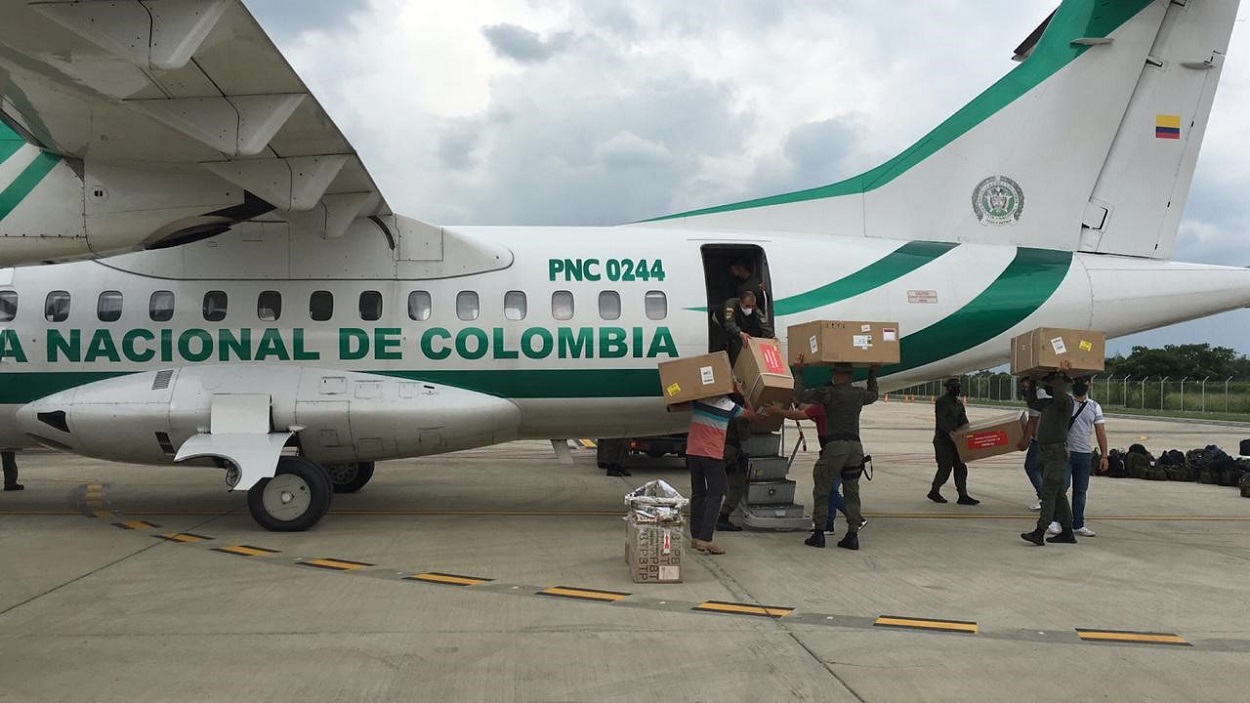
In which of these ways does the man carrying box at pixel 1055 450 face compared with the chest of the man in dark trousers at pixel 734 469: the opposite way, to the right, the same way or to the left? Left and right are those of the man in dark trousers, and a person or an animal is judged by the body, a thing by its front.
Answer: the opposite way

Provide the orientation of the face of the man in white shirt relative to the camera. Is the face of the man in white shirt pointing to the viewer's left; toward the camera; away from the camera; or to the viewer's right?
toward the camera

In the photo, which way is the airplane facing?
to the viewer's left

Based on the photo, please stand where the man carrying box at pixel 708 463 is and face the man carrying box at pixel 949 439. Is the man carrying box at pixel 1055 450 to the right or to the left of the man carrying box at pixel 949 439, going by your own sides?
right
